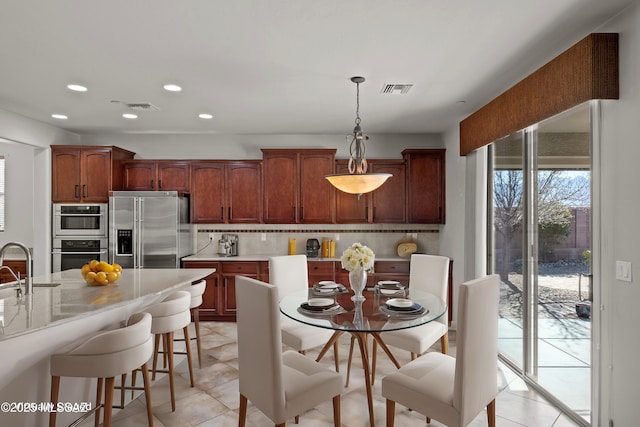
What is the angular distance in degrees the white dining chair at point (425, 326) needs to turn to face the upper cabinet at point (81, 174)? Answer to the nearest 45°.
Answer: approximately 45° to its right

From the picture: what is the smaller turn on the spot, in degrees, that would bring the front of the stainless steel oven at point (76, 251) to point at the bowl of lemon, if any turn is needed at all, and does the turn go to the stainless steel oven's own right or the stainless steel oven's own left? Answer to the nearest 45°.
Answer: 0° — it already faces it

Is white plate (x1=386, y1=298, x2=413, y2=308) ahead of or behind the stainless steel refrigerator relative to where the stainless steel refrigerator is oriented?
ahead

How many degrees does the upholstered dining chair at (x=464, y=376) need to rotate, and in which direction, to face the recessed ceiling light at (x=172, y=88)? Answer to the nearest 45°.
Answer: approximately 45° to its left

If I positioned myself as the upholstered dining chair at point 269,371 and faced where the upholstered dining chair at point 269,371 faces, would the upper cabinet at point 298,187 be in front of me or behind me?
in front

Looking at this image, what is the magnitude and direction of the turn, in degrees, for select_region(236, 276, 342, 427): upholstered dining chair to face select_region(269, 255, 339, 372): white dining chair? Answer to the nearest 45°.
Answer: approximately 45° to its left

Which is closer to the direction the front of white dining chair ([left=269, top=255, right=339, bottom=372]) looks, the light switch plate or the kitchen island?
the light switch plate

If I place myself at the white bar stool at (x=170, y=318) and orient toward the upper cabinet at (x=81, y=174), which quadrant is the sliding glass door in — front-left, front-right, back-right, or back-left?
back-right

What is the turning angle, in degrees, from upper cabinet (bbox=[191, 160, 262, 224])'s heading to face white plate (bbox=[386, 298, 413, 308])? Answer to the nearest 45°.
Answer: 0° — it already faces it

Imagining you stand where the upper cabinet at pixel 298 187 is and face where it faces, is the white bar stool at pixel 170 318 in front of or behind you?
in front

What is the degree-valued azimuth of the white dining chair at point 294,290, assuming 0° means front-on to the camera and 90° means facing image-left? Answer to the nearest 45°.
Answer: approximately 315°

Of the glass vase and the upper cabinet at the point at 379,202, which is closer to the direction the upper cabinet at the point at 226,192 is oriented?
the glass vase

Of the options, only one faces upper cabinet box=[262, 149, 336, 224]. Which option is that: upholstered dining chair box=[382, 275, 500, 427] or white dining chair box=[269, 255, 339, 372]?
the upholstered dining chair

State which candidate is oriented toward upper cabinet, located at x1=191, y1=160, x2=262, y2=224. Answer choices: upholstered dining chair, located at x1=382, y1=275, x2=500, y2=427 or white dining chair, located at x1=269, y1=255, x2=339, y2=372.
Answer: the upholstered dining chair
